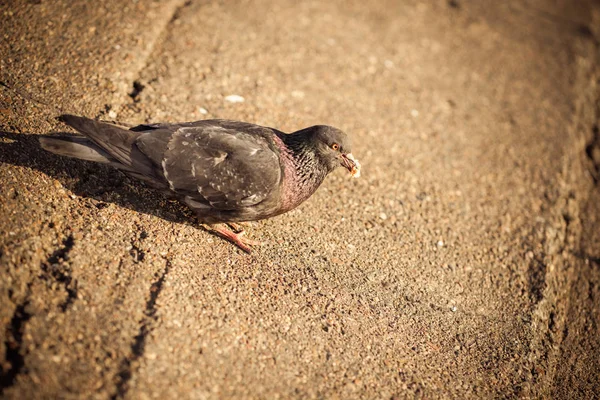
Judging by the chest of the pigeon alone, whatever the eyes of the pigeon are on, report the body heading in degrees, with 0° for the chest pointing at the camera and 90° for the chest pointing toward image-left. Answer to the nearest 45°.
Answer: approximately 270°

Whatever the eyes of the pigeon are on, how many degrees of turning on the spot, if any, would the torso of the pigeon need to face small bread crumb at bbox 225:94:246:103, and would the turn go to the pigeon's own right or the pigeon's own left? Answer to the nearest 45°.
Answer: approximately 90° to the pigeon's own left
